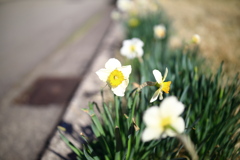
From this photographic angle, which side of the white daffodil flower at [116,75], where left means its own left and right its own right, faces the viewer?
front

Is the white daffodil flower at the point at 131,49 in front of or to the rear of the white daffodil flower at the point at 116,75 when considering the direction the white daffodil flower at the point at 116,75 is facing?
to the rear
